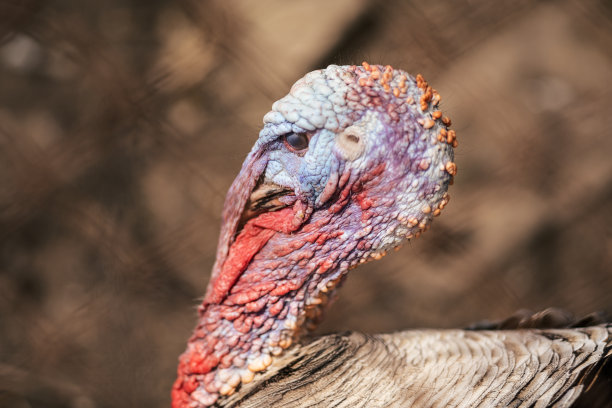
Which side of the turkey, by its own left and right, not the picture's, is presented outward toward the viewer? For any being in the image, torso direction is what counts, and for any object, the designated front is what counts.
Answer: left
